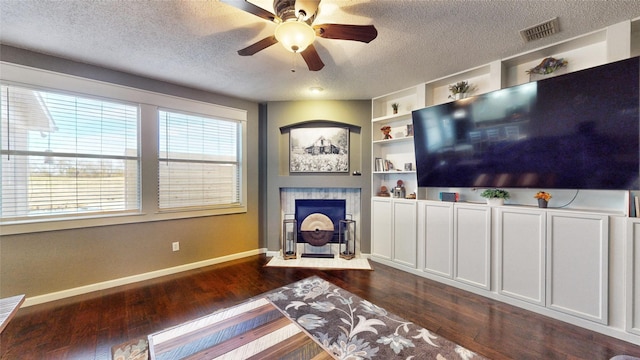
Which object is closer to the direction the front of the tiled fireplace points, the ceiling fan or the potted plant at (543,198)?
the ceiling fan

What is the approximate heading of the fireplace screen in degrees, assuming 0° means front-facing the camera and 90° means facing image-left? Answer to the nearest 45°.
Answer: approximately 0°

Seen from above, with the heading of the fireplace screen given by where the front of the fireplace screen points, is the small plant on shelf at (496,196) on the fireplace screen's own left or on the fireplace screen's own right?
on the fireplace screen's own left

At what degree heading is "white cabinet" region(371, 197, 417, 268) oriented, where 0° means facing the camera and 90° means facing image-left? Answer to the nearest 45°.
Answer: approximately 45°

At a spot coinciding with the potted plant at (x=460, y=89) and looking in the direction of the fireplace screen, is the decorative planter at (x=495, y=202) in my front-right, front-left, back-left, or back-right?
back-left

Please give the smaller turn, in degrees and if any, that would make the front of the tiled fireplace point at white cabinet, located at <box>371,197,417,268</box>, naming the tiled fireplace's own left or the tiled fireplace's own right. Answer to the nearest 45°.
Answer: approximately 45° to the tiled fireplace's own left

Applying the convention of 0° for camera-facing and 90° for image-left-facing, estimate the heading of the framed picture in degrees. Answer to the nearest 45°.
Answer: approximately 0°
